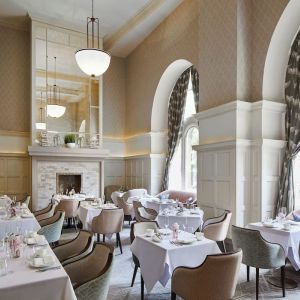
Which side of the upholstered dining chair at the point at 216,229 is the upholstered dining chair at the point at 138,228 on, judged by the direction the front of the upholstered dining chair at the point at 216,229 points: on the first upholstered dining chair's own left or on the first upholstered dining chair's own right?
on the first upholstered dining chair's own left

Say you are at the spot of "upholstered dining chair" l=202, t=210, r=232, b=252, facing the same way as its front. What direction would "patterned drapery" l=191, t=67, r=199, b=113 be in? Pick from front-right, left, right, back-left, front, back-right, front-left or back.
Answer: right

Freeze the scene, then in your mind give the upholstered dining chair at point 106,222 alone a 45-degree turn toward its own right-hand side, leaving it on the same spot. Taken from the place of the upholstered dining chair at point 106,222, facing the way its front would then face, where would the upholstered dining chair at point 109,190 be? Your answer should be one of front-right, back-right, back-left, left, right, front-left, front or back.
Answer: front

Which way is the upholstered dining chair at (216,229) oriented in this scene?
to the viewer's left

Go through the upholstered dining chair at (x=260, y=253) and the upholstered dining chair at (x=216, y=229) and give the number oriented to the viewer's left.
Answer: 1

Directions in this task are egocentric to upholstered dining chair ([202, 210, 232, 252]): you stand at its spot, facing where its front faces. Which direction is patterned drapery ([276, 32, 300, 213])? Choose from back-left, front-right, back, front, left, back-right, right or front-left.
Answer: back-right

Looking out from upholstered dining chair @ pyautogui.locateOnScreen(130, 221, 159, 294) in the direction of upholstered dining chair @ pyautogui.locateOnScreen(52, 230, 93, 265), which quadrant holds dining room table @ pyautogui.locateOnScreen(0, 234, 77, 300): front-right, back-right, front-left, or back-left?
front-left

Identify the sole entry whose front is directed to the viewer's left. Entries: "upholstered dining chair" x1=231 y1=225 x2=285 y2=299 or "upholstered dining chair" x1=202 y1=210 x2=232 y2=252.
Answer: "upholstered dining chair" x1=202 y1=210 x2=232 y2=252

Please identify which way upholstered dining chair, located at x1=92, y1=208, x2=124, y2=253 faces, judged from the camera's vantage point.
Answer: facing away from the viewer and to the left of the viewer

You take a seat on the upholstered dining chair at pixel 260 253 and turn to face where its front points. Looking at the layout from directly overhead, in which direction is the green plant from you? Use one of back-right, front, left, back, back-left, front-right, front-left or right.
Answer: left

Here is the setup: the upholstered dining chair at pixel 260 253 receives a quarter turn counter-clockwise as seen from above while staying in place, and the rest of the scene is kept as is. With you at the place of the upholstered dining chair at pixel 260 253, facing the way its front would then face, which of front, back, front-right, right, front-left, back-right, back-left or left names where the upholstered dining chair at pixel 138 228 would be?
front-left
